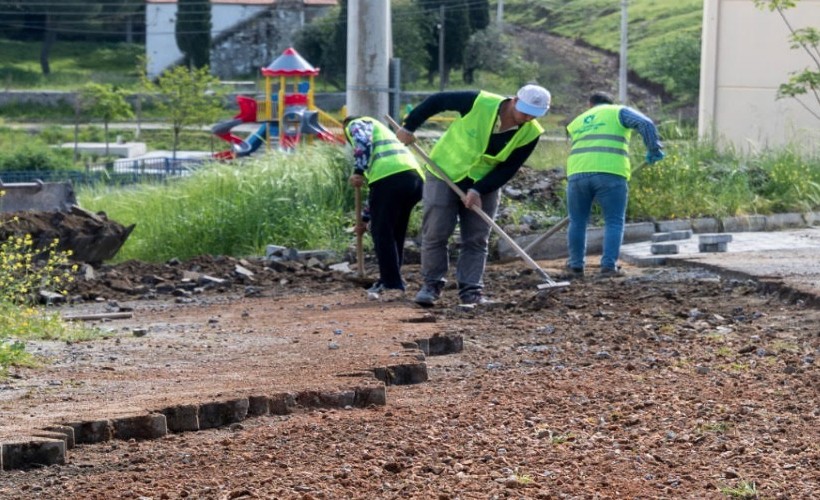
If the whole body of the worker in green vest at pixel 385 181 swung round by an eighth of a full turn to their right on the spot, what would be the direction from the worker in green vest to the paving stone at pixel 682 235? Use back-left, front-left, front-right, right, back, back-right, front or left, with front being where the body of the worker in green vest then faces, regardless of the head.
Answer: right

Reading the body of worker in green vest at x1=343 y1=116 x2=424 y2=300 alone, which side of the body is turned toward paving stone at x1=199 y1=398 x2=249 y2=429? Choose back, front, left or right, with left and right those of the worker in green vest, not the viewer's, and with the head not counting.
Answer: left

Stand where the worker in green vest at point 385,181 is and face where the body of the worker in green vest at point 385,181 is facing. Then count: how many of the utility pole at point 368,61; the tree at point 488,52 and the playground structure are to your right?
3

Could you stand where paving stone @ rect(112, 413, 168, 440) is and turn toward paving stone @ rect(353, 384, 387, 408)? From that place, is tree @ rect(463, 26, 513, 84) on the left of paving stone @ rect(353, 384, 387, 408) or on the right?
left

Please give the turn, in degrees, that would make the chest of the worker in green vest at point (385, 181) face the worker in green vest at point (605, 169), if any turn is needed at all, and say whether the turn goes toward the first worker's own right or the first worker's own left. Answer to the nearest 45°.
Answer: approximately 180°

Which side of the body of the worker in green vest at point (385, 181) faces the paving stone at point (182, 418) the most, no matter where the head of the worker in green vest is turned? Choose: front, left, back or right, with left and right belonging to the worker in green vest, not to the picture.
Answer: left

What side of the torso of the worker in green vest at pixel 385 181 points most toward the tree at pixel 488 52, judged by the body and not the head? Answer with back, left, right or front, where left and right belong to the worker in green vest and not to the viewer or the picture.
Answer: right

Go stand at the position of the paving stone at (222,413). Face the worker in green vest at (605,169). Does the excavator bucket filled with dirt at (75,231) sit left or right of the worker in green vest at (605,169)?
left

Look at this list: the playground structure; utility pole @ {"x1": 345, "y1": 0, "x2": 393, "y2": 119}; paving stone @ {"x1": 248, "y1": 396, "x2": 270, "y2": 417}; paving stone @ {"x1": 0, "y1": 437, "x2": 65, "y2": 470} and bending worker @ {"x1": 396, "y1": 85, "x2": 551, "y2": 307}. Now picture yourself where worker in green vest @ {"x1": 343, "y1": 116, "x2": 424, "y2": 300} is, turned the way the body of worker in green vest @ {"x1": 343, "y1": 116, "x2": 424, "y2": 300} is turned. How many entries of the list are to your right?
2

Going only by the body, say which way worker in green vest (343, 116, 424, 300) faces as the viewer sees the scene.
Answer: to the viewer's left

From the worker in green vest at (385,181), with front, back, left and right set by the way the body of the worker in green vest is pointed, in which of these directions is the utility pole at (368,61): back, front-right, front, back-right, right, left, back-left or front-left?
right

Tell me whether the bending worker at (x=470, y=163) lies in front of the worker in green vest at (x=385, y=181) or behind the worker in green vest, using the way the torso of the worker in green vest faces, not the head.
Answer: behind

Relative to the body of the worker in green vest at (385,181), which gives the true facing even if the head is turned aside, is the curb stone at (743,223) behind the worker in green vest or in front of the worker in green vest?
behind
